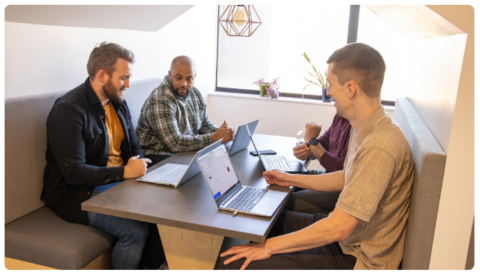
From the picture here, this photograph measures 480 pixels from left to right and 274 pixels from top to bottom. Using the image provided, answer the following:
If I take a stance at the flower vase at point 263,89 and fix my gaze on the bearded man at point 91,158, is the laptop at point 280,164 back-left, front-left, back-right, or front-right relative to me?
front-left

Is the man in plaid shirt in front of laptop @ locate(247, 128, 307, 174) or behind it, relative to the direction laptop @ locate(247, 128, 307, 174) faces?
behind

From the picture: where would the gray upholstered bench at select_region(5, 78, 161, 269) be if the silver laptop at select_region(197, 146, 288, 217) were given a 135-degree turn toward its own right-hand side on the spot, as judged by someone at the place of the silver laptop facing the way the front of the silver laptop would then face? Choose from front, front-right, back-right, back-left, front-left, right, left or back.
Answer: front

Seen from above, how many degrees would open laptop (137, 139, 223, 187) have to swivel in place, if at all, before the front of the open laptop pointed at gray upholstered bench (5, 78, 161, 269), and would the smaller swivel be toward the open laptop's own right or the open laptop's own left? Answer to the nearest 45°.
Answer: approximately 45° to the open laptop's own left

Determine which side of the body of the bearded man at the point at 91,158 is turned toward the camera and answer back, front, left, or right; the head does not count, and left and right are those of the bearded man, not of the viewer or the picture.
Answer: right

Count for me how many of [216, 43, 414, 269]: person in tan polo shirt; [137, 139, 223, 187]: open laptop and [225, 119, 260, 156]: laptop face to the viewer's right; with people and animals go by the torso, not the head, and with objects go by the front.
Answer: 0

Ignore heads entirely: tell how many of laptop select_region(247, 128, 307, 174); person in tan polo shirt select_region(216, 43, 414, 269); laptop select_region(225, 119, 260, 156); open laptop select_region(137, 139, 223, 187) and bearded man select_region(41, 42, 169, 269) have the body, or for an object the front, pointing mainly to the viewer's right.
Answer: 2

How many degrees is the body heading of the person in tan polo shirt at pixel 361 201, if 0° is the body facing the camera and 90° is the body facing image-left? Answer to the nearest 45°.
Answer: approximately 90°

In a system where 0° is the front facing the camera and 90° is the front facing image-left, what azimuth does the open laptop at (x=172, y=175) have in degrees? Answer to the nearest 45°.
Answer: approximately 135°

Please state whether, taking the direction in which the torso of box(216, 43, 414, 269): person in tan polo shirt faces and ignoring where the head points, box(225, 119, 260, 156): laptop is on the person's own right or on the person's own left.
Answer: on the person's own right

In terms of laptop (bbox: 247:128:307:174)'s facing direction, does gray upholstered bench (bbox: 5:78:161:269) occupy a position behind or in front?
behind

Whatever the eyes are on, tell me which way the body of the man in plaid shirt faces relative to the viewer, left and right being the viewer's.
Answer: facing the viewer and to the right of the viewer

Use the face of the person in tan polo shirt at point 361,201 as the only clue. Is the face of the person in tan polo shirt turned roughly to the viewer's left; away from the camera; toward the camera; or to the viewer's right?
to the viewer's left
